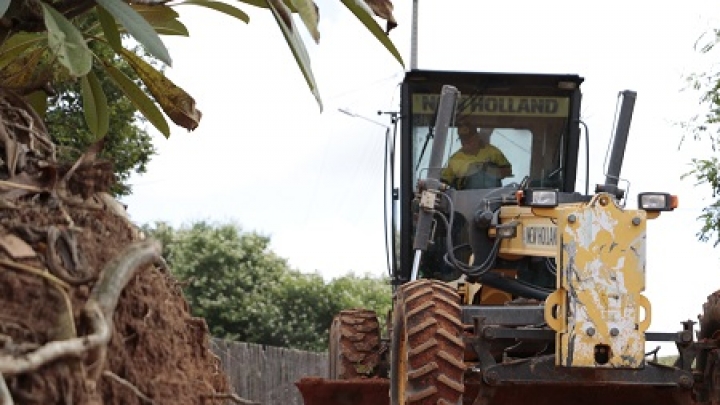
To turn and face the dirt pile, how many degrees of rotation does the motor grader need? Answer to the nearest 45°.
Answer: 0° — it already faces it

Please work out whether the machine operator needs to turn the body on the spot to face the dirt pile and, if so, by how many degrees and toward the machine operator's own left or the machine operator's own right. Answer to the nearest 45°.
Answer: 0° — they already face it

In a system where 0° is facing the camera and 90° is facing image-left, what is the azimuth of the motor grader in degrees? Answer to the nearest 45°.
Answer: approximately 0°

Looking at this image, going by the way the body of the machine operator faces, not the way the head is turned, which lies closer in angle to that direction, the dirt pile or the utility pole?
the dirt pile

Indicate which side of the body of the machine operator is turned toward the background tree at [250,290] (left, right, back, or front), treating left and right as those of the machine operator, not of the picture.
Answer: back

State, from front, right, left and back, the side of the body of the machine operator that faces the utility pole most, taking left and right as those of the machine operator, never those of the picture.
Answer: back

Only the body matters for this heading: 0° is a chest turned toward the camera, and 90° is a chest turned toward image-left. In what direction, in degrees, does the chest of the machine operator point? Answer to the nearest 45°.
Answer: approximately 0°
